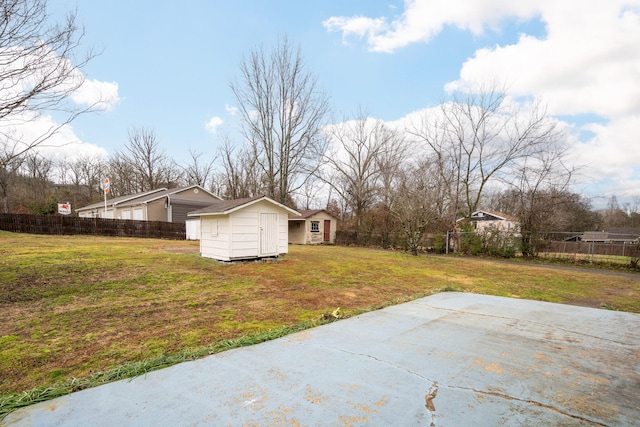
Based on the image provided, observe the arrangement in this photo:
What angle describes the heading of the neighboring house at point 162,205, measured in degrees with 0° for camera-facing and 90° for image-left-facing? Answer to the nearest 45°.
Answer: approximately 45°

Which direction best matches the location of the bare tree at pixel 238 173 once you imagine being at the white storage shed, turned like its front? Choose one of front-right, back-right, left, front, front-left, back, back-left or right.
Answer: back-left

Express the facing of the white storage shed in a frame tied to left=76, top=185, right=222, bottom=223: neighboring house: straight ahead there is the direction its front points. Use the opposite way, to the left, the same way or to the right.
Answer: to the left

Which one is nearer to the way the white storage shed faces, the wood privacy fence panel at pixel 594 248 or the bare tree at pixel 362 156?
the wood privacy fence panel

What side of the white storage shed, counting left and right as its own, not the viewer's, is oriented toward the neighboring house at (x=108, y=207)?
back

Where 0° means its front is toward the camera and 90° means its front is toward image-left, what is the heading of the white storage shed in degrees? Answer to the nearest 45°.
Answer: approximately 315°

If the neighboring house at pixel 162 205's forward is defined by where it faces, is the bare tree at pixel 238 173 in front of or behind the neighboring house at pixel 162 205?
behind
